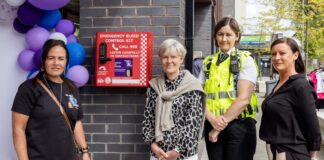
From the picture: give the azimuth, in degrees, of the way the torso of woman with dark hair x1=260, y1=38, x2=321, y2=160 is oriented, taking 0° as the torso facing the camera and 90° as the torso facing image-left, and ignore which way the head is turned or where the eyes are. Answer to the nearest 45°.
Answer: approximately 45°

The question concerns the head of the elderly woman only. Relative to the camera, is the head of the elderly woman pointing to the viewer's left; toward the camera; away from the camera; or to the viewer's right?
toward the camera

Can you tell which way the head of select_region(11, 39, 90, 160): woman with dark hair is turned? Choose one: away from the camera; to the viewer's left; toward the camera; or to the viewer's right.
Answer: toward the camera

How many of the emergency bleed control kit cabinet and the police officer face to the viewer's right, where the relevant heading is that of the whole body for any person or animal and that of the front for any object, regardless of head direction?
0

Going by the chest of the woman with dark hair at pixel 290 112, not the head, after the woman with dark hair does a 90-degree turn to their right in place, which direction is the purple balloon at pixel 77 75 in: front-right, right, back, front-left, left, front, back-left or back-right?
front-left

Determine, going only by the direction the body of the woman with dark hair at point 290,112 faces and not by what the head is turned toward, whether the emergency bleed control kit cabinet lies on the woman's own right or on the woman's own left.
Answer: on the woman's own right

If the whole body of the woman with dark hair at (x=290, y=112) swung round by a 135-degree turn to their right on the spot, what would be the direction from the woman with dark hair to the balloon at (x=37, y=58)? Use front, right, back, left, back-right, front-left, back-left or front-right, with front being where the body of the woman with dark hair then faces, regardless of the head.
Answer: left

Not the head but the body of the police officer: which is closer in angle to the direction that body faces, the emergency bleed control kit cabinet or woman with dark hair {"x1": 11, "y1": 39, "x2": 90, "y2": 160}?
the woman with dark hair

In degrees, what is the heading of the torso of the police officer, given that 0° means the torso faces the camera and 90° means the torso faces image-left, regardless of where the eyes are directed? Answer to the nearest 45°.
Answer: approximately 45°

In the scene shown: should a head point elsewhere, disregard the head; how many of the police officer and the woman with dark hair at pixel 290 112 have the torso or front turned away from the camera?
0

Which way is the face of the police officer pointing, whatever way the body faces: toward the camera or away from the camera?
toward the camera

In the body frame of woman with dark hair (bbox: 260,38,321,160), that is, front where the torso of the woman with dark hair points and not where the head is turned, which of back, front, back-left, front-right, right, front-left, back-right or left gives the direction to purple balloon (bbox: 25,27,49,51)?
front-right

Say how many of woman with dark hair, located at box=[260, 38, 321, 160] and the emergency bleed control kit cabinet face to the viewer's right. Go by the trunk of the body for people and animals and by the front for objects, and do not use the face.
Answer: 0

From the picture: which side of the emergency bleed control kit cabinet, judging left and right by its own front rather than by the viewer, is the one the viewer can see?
front

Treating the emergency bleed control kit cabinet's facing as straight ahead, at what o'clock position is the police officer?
The police officer is roughly at 10 o'clock from the emergency bleed control kit cabinet.

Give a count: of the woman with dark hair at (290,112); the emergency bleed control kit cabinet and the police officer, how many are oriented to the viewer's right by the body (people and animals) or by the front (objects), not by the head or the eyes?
0

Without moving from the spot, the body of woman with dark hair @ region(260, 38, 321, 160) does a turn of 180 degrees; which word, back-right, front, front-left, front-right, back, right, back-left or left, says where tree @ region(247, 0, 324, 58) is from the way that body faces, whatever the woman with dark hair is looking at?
front-left
